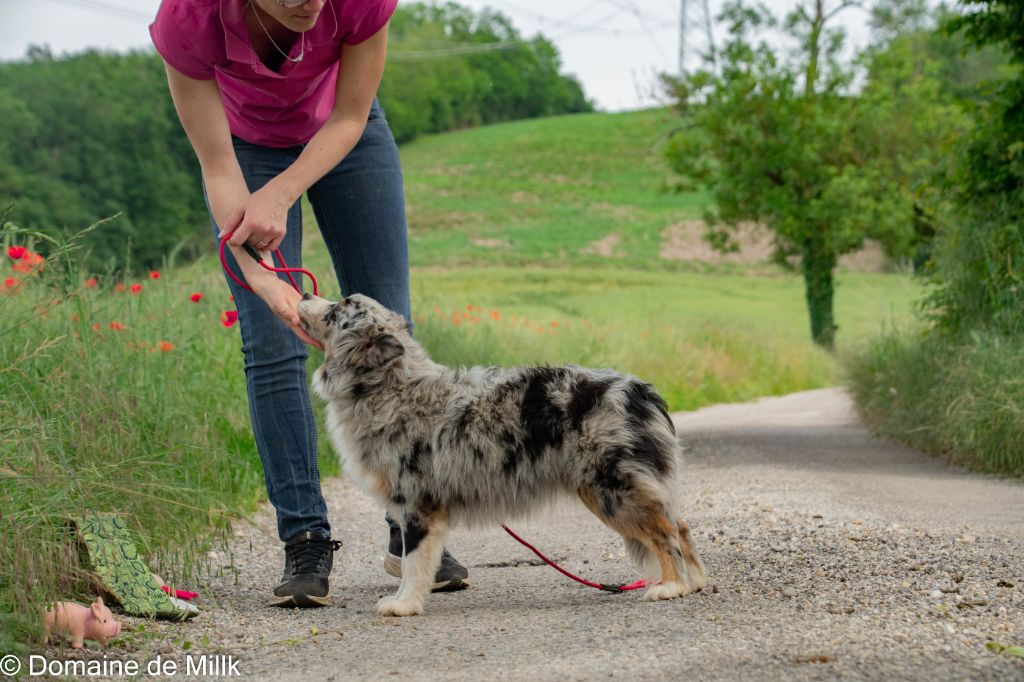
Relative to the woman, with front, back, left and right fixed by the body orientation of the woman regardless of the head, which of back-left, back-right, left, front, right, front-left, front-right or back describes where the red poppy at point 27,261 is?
back-right

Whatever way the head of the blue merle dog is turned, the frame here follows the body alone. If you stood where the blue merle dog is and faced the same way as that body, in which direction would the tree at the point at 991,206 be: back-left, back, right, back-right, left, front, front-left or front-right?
back-right

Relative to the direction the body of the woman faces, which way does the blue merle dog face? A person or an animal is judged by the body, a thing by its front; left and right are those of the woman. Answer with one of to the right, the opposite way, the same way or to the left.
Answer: to the right

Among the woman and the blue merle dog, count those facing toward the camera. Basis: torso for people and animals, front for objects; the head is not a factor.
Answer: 1

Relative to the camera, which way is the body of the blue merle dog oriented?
to the viewer's left

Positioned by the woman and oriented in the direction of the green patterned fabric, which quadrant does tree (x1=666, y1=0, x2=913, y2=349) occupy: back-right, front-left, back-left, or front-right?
back-right

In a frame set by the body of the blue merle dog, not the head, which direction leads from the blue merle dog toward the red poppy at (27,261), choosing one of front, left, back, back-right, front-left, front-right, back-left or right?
front-right

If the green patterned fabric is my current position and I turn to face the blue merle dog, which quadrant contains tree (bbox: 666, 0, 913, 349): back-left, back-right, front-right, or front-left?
front-left

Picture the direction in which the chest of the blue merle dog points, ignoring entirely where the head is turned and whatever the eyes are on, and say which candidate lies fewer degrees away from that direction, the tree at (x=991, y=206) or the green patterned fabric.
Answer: the green patterned fabric

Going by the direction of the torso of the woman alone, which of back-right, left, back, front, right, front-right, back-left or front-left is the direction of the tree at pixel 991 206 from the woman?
back-left

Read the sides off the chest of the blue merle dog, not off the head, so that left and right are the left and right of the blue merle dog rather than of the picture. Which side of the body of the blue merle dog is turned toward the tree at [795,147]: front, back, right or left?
right

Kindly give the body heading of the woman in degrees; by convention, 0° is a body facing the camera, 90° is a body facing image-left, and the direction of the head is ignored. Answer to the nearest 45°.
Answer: approximately 0°

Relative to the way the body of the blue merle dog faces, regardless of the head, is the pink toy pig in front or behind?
in front
